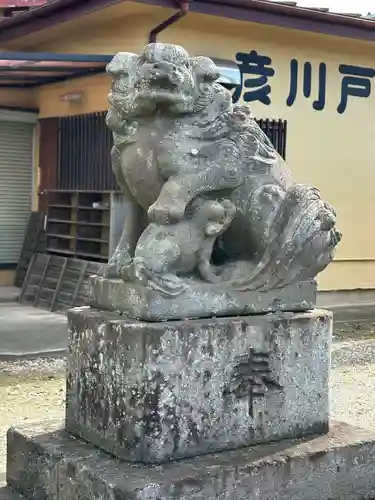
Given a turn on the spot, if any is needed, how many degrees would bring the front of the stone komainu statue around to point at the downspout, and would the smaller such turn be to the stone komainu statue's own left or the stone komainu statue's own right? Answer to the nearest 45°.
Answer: approximately 135° to the stone komainu statue's own right

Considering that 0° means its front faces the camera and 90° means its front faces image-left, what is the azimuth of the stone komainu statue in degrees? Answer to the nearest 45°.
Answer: approximately 45°
